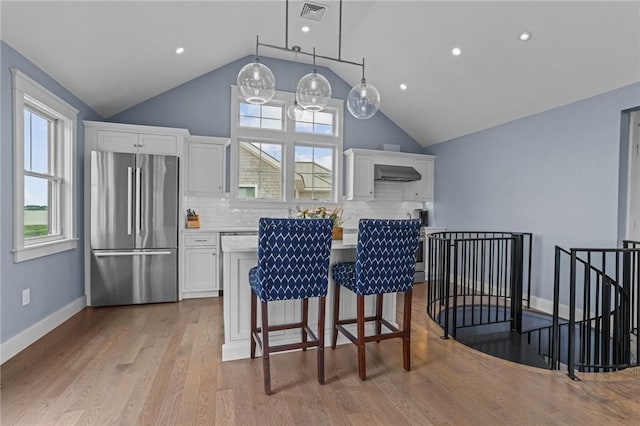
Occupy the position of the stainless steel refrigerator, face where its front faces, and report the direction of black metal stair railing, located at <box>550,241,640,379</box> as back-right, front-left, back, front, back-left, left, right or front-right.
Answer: front-left

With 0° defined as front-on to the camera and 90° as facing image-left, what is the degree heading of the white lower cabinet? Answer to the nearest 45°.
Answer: approximately 0°

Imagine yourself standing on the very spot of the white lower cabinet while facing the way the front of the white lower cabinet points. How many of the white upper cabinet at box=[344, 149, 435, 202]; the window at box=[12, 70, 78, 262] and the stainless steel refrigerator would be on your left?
1

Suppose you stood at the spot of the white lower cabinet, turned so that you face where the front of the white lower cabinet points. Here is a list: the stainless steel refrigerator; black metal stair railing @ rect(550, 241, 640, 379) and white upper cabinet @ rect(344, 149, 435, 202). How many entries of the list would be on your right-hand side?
1

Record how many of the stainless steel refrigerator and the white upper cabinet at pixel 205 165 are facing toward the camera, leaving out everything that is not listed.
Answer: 2

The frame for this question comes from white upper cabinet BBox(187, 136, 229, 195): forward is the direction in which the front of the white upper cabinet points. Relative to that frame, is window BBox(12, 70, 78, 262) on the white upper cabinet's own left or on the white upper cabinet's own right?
on the white upper cabinet's own right

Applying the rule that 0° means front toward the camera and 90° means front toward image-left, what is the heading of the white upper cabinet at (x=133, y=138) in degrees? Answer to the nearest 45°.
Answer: approximately 0°
